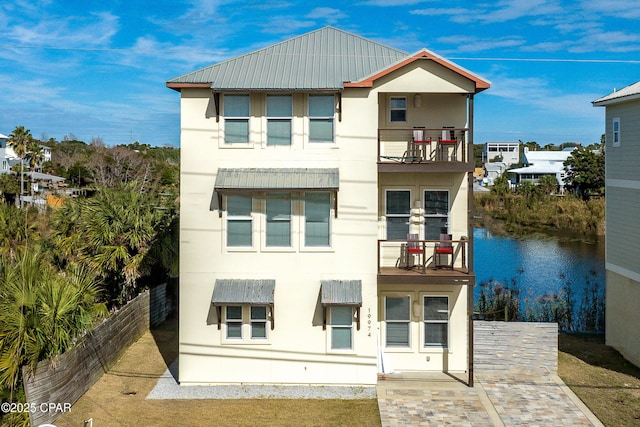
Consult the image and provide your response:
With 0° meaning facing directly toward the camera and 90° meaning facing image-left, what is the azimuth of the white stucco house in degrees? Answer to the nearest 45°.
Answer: approximately 0°

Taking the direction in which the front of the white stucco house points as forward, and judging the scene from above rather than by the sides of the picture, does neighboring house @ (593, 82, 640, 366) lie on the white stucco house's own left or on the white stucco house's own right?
on the white stucco house's own left

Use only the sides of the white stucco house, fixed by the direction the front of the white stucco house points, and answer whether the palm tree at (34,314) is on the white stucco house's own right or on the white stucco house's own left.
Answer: on the white stucco house's own right

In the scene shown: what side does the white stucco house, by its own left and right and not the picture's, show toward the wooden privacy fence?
right
